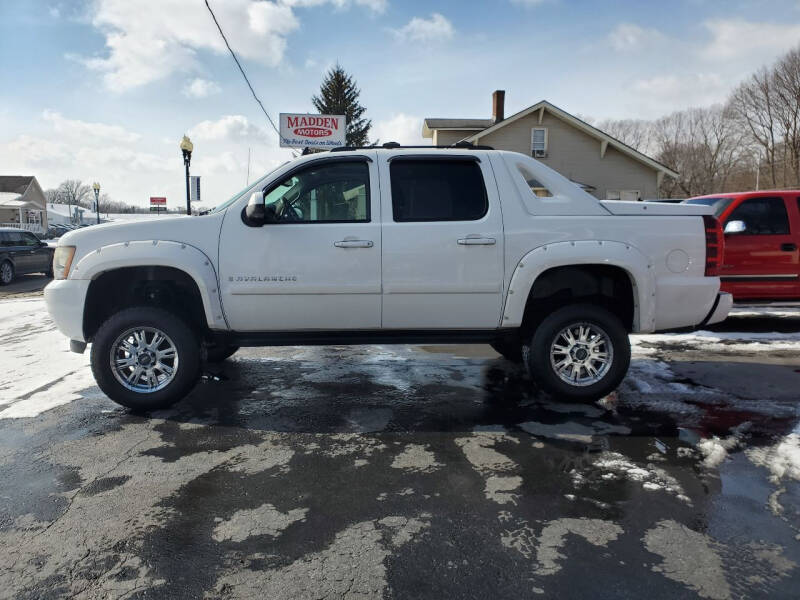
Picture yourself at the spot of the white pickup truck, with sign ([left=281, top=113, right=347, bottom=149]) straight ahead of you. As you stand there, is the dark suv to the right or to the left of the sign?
left

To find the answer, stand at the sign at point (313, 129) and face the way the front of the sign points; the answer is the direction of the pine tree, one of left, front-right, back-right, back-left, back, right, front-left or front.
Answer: back

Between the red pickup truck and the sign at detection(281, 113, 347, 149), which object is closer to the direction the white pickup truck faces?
the sign

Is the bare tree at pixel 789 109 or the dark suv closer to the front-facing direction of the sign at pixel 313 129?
the dark suv

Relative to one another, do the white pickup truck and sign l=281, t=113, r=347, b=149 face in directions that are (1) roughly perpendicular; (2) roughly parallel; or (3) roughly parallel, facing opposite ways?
roughly perpendicular

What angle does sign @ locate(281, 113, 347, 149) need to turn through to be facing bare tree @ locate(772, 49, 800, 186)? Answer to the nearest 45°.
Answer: approximately 135° to its left

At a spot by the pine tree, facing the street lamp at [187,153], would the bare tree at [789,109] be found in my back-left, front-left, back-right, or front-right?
back-left

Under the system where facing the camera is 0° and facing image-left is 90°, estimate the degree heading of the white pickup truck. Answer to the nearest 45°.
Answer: approximately 90°

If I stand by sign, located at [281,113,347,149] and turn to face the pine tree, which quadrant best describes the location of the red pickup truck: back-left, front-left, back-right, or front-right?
back-right

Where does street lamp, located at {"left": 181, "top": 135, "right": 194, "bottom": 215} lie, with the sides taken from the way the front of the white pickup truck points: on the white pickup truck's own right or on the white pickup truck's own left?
on the white pickup truck's own right

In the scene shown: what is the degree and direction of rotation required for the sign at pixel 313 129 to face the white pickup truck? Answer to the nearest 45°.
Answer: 0° — it already faces it

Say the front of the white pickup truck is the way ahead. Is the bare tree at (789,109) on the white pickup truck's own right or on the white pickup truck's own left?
on the white pickup truck's own right

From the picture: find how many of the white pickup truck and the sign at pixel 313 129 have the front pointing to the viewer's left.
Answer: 1

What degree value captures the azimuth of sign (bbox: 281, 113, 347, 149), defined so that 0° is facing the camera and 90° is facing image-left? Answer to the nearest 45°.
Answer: approximately 0°

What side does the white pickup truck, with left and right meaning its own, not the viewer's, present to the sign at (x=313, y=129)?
right
